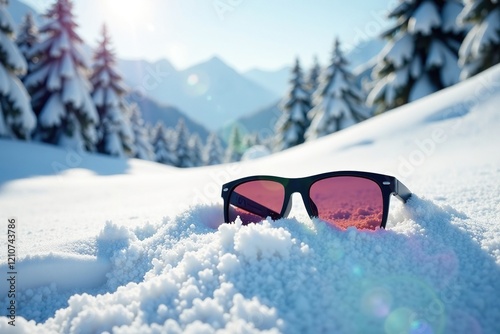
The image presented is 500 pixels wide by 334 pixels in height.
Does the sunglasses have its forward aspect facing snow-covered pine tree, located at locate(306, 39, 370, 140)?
no

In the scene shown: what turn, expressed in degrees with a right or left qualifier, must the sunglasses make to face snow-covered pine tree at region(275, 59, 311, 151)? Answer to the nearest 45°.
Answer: approximately 135° to its right

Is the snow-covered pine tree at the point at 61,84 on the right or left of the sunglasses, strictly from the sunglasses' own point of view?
on its right

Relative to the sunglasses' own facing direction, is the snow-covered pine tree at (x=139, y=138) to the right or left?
on its right

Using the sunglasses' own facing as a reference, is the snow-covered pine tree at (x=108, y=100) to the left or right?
on its right

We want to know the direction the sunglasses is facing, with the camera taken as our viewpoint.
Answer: facing the viewer and to the left of the viewer

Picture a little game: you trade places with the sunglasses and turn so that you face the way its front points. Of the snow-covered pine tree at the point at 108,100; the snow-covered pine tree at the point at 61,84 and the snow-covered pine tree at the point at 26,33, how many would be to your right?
3

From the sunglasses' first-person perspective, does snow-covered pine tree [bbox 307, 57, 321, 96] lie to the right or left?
on its right

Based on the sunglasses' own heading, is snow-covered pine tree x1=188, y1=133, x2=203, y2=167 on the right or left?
on its right

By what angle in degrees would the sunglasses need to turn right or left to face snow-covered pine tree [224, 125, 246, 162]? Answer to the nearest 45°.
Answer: approximately 135° to its right

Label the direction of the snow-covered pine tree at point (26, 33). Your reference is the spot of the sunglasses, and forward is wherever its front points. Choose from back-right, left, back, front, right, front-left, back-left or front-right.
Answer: right

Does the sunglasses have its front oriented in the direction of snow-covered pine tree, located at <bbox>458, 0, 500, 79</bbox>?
no

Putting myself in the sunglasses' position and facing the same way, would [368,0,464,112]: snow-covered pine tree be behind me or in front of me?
behind

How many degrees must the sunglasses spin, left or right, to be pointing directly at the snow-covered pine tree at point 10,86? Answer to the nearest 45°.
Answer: approximately 90° to its right
